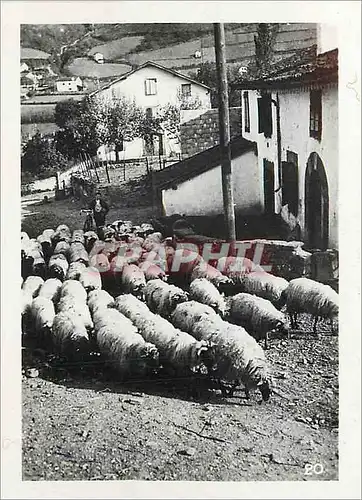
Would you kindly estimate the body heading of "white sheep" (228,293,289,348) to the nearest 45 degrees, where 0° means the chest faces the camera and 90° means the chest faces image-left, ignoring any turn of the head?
approximately 315°

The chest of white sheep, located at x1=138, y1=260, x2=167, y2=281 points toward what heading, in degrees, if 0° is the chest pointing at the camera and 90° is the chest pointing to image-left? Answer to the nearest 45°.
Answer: approximately 315°

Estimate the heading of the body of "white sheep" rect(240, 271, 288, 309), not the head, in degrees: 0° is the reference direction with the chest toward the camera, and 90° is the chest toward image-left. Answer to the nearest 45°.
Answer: approximately 270°

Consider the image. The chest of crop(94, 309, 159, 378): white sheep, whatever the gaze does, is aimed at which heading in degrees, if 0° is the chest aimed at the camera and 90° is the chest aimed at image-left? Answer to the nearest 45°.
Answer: approximately 315°

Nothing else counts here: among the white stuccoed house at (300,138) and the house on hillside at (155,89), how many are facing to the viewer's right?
0

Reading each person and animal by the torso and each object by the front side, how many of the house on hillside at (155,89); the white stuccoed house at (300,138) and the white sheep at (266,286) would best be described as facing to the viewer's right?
1

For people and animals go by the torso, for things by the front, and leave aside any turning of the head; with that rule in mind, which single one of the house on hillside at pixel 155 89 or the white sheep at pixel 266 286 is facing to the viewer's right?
the white sheep
